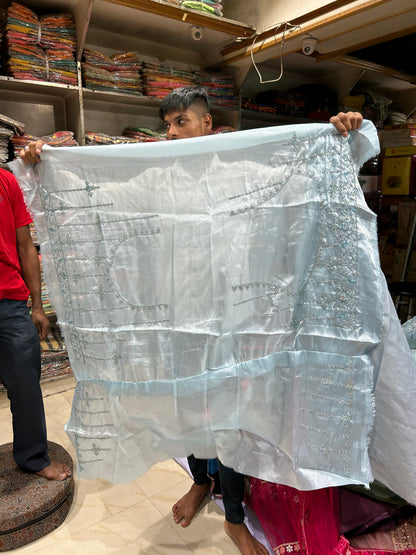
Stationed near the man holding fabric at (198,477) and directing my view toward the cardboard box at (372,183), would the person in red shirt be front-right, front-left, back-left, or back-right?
back-left

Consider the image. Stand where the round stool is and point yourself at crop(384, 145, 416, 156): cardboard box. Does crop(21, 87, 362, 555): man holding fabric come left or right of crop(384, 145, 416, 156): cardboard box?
right

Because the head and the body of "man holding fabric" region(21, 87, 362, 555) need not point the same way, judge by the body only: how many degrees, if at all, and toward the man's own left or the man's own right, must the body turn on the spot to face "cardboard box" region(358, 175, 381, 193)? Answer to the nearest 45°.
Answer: approximately 135° to the man's own left

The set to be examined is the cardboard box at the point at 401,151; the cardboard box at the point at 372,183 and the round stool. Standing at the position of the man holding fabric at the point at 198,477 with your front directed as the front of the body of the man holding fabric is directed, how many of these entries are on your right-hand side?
1

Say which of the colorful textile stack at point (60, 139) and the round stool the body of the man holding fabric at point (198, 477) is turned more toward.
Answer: the round stool

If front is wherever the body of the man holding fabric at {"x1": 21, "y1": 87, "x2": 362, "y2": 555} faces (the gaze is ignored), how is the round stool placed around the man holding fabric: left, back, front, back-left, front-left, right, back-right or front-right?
right

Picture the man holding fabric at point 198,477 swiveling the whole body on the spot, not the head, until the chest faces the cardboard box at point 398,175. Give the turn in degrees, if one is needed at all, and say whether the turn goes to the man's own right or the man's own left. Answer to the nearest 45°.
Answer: approximately 135° to the man's own left

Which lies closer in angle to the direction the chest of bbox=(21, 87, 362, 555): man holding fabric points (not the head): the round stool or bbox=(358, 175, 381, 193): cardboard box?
the round stool

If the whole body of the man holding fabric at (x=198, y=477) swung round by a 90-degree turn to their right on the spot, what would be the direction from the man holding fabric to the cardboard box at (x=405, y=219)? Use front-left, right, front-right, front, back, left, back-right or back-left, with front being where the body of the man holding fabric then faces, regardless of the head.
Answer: back-right

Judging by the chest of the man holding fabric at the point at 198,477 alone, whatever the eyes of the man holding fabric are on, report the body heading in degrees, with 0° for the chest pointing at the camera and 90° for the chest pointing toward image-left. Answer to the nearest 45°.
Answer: approximately 0°

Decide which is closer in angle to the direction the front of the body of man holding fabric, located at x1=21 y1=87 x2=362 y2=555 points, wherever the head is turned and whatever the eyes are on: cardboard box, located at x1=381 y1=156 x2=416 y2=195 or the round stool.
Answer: the round stool

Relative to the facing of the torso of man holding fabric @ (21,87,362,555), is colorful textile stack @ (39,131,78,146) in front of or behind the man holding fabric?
behind

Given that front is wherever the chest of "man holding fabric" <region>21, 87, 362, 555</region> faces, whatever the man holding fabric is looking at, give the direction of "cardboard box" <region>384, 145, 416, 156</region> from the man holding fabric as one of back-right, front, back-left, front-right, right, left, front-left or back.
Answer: back-left

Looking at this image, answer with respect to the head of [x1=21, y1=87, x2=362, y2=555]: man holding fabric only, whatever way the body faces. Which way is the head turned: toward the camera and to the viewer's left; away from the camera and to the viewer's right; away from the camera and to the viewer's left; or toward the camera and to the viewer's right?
toward the camera and to the viewer's left
